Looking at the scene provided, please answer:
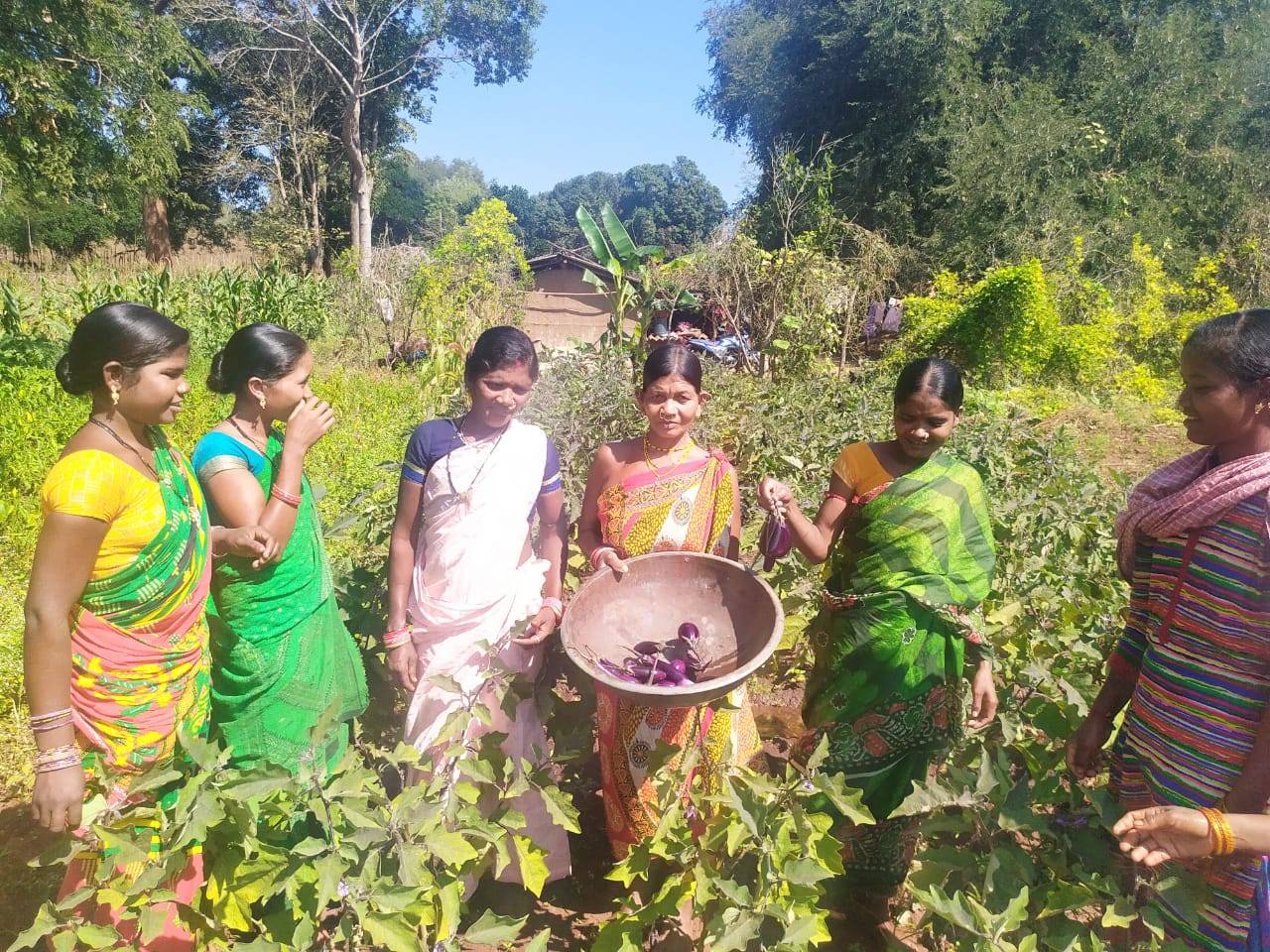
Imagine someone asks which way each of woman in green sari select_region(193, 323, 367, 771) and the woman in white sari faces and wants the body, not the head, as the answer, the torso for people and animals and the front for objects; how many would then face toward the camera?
1

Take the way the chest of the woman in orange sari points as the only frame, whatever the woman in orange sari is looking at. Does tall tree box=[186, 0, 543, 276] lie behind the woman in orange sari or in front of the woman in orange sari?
behind

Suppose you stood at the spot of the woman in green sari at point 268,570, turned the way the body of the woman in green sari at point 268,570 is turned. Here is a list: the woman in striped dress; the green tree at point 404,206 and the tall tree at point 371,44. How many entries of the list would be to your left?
2

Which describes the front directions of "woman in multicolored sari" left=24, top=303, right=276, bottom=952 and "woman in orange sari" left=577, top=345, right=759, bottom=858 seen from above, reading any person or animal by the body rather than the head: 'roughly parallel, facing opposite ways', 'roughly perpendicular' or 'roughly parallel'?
roughly perpendicular

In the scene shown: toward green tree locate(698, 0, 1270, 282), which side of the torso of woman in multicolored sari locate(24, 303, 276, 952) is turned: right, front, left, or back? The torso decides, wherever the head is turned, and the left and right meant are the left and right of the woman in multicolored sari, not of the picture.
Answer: left

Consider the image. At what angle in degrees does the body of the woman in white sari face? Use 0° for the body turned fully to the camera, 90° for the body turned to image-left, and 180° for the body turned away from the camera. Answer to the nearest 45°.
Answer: approximately 0°

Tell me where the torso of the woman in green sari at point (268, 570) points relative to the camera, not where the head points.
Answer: to the viewer's right

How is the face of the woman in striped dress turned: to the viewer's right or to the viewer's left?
to the viewer's left

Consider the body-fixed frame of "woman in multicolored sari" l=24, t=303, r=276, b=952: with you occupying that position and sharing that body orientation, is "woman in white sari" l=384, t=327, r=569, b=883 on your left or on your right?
on your left

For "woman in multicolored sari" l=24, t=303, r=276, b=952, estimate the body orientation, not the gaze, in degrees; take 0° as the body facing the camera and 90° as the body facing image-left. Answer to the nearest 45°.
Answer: approximately 315°
